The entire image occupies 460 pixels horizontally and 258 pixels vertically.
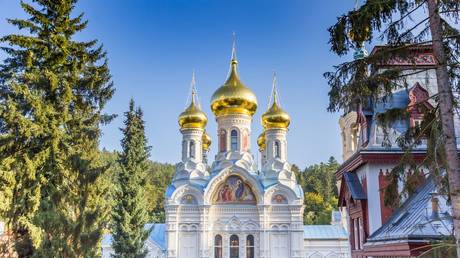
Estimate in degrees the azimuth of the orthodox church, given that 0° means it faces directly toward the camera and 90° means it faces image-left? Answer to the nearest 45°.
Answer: approximately 0°

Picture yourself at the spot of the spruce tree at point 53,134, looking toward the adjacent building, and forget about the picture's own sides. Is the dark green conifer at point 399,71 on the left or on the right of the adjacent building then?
right

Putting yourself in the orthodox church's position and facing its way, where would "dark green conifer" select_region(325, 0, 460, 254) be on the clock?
The dark green conifer is roughly at 12 o'clock from the orthodox church.

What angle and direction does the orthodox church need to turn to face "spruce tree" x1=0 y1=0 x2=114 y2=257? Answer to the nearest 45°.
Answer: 0° — it already faces it
